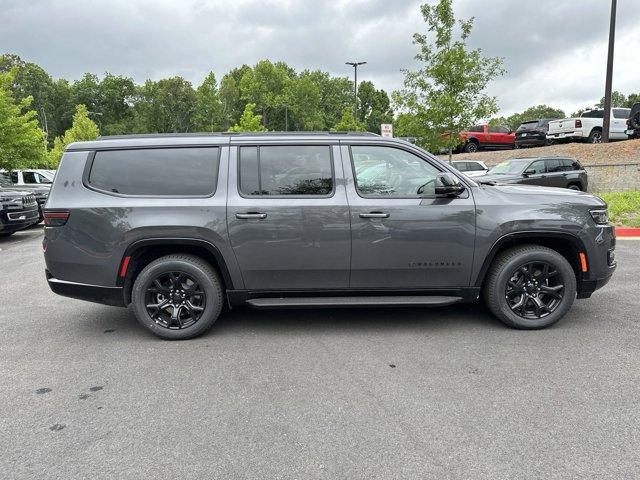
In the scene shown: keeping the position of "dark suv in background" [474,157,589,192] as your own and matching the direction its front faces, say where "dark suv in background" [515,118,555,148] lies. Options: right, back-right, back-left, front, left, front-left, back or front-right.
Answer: back-right

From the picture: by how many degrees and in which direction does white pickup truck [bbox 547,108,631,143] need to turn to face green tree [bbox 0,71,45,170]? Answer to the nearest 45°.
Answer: approximately 180°

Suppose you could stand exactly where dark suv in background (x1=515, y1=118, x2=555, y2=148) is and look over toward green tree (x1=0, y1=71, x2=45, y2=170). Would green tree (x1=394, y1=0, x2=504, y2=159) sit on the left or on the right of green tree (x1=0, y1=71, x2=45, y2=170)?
left

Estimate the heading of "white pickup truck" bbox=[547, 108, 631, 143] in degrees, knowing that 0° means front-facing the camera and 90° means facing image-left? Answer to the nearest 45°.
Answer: approximately 225°

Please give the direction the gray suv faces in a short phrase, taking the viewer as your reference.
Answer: facing to the right of the viewer

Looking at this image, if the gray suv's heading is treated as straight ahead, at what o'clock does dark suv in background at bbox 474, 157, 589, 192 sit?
The dark suv in background is roughly at 10 o'clock from the gray suv.

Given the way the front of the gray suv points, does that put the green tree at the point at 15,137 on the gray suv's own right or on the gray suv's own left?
on the gray suv's own left

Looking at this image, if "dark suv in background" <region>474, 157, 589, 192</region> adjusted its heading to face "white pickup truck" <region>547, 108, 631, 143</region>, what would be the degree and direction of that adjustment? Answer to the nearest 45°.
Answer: approximately 135° to its right

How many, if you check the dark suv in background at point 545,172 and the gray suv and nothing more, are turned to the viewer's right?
1

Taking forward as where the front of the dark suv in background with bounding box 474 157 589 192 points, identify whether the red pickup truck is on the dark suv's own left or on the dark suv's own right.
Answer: on the dark suv's own right
